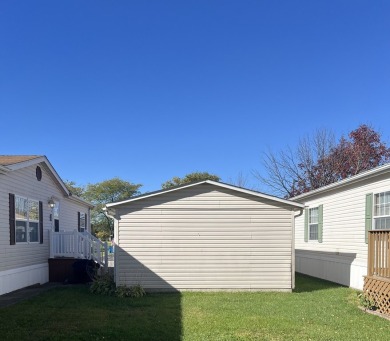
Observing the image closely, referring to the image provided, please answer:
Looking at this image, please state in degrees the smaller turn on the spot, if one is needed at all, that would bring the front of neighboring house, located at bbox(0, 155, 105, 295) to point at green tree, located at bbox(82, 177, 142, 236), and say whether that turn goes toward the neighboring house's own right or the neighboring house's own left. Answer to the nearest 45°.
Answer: approximately 135° to the neighboring house's own left

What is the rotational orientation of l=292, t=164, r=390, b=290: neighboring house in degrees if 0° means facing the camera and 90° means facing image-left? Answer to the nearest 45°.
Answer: approximately 45°

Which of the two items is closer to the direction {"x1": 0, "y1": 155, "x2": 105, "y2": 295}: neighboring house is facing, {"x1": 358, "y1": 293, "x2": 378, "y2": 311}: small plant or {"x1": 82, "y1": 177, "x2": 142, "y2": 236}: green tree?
the small plant

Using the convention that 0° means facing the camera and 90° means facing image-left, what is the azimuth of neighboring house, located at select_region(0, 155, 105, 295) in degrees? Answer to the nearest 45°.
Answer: approximately 315°

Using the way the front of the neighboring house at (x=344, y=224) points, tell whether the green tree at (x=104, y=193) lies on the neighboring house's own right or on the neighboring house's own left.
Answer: on the neighboring house's own right
